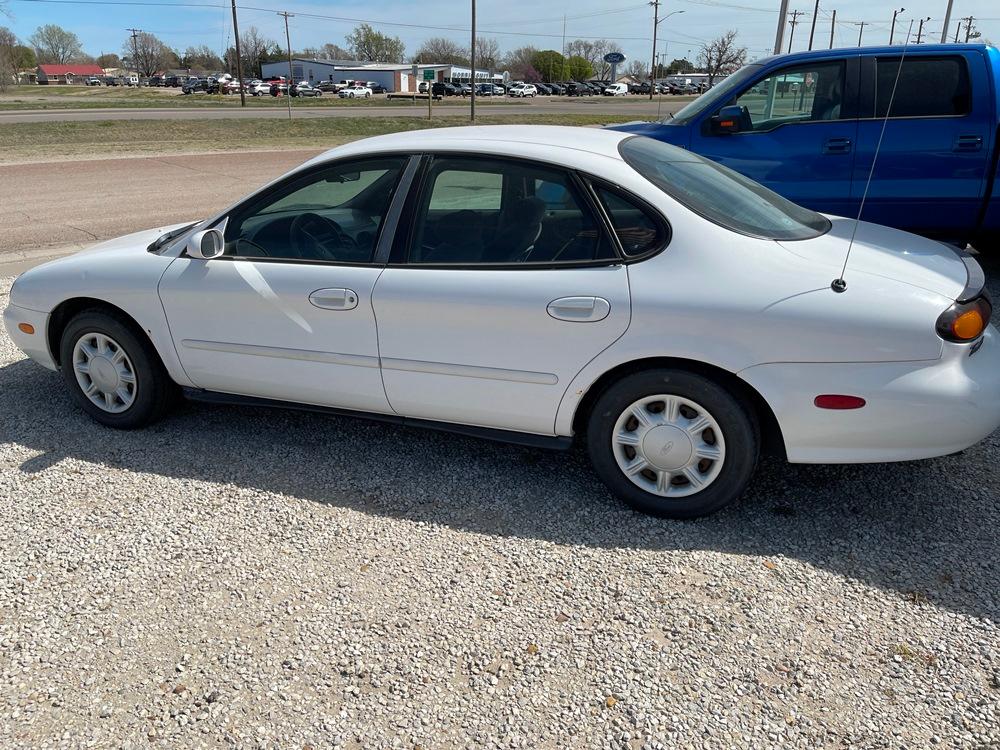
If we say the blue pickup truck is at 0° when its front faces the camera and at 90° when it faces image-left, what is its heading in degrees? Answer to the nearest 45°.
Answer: approximately 90°

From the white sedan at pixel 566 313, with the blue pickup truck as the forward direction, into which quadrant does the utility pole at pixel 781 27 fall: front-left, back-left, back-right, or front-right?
front-left

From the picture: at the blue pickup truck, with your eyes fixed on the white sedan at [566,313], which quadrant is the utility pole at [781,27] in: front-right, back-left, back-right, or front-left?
back-right

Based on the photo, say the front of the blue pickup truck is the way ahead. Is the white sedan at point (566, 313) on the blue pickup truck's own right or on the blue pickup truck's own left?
on the blue pickup truck's own left

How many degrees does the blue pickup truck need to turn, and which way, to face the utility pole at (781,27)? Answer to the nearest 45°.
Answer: approximately 90° to its right
